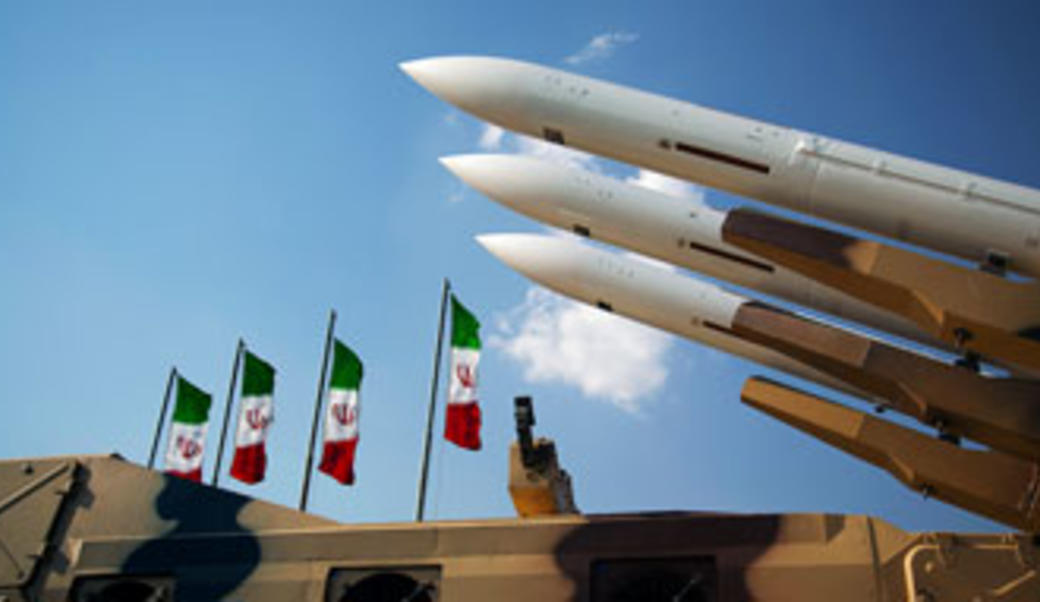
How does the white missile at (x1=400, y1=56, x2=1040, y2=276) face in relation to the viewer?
to the viewer's left

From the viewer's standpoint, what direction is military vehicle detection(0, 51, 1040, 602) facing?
to the viewer's left

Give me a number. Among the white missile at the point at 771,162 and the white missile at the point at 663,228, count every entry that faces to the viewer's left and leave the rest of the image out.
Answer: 2

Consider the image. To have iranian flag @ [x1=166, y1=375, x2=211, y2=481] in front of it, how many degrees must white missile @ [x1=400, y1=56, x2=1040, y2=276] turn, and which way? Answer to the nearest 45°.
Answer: approximately 45° to its right

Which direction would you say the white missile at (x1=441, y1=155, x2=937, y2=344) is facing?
to the viewer's left

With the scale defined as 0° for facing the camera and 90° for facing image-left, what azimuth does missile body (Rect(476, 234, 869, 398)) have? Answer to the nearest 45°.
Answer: approximately 90°

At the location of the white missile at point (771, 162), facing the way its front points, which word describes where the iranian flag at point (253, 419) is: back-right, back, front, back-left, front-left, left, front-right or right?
front-right
